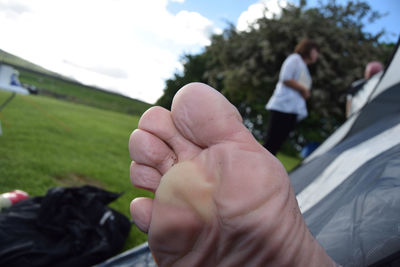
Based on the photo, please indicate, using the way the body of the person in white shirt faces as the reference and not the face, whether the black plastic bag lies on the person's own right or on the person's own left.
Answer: on the person's own right

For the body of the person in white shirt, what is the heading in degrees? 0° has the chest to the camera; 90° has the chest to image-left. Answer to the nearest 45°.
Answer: approximately 270°

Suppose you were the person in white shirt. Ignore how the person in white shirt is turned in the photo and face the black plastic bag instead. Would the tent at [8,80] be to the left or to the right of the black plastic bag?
right

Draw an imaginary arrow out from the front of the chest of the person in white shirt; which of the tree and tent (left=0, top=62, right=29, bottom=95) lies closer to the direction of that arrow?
the tree

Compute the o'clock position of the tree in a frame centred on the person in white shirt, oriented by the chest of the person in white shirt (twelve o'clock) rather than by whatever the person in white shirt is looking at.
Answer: The tree is roughly at 9 o'clock from the person in white shirt.

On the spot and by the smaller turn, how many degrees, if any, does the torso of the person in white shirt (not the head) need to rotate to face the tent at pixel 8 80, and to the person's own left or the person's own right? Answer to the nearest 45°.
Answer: approximately 180°
